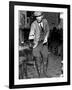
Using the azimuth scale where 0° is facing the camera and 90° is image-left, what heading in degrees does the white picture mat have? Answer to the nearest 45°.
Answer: approximately 315°
